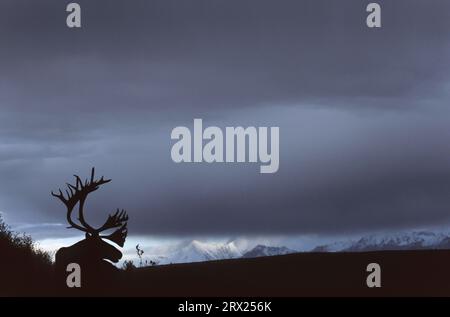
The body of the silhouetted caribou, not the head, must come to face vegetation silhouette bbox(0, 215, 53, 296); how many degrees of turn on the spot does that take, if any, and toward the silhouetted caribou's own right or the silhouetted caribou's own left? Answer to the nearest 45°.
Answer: approximately 135° to the silhouetted caribou's own left

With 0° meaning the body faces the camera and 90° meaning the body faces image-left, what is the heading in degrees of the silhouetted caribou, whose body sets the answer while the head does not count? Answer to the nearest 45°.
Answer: approximately 270°
